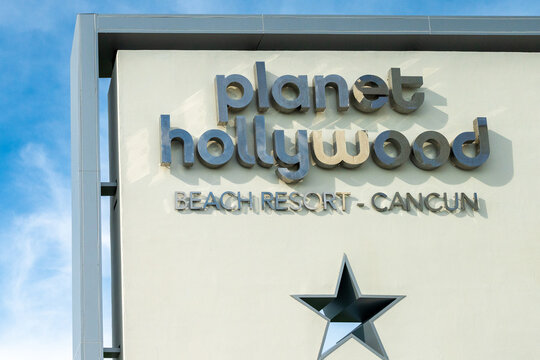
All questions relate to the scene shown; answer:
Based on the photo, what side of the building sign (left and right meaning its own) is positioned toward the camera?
front

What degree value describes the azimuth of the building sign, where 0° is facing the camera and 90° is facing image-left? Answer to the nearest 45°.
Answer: approximately 0°
